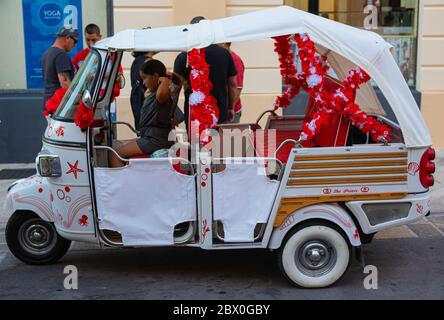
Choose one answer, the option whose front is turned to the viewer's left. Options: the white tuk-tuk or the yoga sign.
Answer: the white tuk-tuk

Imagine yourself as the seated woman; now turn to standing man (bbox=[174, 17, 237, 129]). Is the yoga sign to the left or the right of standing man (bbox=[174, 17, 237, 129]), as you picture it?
left

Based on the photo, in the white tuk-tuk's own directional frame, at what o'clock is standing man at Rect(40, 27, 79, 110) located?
The standing man is roughly at 2 o'clock from the white tuk-tuk.

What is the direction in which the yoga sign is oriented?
toward the camera

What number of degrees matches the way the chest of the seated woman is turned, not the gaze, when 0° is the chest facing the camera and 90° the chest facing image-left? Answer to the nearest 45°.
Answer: approximately 90°

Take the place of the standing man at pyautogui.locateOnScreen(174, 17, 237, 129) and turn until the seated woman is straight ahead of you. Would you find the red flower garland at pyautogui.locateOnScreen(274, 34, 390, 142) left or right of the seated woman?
left

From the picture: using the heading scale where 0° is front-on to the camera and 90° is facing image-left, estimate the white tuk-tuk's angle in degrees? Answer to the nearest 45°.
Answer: approximately 90°

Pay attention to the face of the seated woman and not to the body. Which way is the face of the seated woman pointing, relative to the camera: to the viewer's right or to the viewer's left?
to the viewer's left
